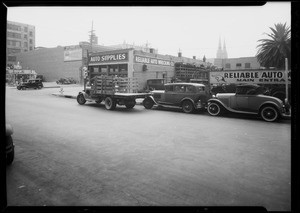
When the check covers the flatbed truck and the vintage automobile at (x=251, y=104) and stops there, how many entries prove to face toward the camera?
0

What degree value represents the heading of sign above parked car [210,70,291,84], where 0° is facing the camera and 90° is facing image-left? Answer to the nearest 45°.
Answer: approximately 0°

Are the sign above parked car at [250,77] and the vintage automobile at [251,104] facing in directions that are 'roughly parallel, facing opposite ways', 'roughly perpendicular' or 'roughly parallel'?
roughly perpendicular

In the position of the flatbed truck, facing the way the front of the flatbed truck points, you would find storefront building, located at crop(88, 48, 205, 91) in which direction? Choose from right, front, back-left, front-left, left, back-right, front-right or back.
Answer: front-right

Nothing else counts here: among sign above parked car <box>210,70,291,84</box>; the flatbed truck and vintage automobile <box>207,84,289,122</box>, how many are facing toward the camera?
1

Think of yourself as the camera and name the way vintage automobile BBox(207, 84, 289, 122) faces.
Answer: facing to the left of the viewer

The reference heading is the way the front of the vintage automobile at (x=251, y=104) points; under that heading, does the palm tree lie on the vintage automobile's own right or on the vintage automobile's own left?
on the vintage automobile's own right

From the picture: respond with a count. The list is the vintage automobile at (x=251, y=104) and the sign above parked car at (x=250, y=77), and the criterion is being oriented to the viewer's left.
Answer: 1
